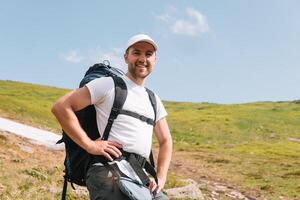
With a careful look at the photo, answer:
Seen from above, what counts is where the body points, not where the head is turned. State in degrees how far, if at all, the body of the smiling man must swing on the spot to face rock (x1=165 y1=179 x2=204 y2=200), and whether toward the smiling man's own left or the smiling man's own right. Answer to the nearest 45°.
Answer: approximately 135° to the smiling man's own left

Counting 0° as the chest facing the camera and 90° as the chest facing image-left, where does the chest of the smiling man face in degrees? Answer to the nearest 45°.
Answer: approximately 315°
